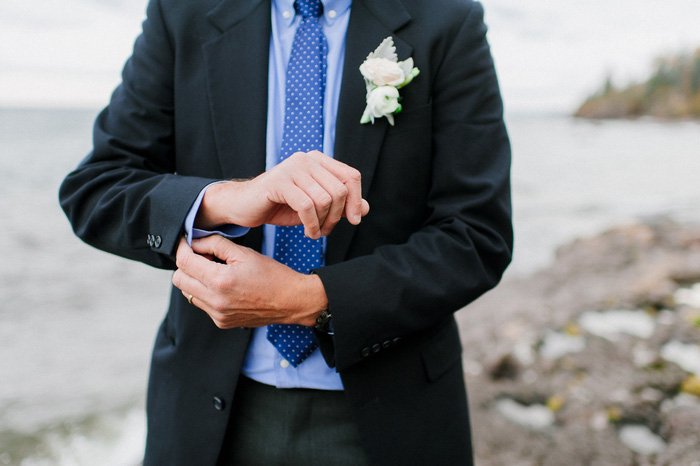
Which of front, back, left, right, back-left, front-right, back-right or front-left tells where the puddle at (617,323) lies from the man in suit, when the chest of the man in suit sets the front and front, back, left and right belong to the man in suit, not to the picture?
back-left

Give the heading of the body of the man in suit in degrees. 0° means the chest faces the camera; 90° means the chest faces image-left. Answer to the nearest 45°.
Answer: approximately 0°

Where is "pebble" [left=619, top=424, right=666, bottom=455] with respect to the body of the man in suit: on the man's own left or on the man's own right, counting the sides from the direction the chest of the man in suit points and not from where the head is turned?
on the man's own left

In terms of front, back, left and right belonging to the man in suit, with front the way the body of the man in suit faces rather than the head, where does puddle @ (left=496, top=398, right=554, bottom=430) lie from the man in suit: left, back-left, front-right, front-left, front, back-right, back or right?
back-left

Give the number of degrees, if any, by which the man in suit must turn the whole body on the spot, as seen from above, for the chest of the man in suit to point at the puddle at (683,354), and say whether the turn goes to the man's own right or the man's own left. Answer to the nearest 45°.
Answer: approximately 135° to the man's own left
